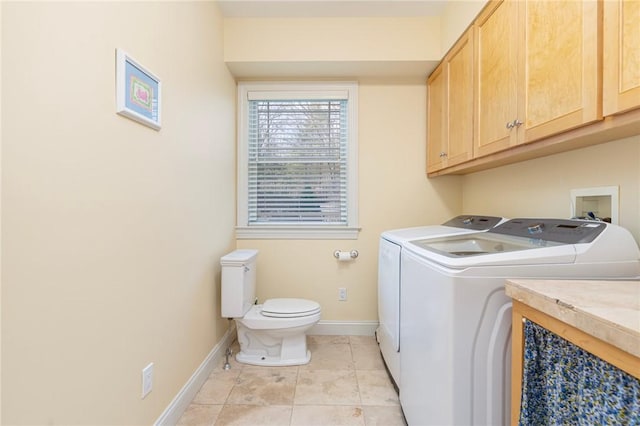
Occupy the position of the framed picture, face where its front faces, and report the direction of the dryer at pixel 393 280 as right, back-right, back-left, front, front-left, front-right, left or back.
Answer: front-left

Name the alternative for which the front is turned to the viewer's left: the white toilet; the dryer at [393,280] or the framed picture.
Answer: the dryer

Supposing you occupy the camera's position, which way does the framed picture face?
facing the viewer and to the right of the viewer

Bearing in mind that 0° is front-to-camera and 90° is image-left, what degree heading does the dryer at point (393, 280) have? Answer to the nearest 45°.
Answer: approximately 90°

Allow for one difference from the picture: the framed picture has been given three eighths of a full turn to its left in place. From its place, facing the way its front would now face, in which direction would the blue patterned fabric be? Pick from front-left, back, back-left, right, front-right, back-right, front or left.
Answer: back-right

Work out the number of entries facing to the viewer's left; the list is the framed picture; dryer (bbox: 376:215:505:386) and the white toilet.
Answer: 1

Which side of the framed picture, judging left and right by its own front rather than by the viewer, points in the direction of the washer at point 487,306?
front

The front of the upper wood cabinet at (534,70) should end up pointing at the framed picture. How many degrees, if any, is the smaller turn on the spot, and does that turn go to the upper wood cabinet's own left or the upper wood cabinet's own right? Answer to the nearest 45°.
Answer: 0° — it already faces it

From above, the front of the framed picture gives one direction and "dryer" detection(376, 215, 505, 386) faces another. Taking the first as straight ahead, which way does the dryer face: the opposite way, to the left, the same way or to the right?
the opposite way

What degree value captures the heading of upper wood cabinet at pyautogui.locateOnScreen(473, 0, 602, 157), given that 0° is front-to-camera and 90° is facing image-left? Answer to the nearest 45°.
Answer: approximately 45°
